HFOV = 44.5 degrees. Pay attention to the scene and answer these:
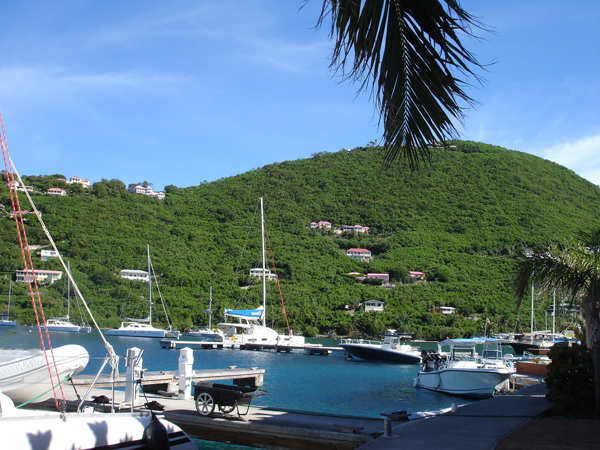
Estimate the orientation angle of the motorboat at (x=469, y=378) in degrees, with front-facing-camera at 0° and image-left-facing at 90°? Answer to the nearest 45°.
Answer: approximately 315°

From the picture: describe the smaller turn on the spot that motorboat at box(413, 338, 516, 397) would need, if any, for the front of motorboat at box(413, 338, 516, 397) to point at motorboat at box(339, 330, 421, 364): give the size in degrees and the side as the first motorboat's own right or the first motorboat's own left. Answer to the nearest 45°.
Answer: approximately 135° to the first motorboat's own left

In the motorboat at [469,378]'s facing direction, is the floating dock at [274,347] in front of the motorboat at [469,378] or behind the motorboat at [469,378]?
behind

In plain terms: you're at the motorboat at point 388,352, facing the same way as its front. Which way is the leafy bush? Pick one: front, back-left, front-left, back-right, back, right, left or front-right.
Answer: left

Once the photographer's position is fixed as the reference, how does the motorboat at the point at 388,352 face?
facing to the left of the viewer

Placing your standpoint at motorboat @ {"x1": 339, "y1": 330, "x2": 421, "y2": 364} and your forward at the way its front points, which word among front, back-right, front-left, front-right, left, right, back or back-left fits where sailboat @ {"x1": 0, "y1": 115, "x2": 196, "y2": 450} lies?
left

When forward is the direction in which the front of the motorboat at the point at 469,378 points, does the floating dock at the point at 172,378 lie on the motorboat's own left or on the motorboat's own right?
on the motorboat's own right

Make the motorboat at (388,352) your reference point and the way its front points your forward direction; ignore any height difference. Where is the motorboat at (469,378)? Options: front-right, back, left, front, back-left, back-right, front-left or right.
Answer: left

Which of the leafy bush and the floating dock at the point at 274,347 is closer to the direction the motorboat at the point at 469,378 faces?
the leafy bush

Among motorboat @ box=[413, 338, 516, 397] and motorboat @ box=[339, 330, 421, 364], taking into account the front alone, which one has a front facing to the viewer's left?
motorboat @ box=[339, 330, 421, 364]

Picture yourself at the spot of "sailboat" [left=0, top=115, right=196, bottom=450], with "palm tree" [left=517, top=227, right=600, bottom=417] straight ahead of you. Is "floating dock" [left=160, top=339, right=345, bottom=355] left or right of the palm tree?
left

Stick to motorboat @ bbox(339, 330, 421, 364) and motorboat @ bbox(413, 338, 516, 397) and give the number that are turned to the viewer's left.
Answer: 1
